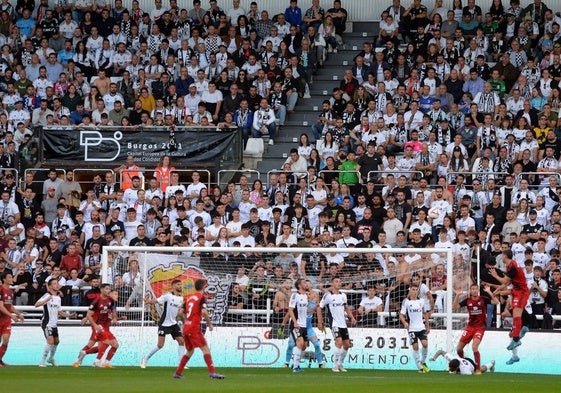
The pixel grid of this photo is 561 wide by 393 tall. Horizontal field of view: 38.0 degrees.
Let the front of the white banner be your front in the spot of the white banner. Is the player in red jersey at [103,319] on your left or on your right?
on your right

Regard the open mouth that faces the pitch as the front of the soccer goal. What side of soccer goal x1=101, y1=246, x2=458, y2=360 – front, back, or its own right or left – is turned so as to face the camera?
front

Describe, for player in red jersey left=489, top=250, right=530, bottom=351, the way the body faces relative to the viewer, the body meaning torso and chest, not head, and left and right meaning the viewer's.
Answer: facing to the left of the viewer

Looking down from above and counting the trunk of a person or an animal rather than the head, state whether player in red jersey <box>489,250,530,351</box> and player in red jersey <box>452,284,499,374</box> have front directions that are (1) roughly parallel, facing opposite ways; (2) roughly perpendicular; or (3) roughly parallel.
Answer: roughly perpendicular

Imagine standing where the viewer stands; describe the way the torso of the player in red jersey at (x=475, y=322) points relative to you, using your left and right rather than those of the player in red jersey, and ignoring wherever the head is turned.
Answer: facing the viewer

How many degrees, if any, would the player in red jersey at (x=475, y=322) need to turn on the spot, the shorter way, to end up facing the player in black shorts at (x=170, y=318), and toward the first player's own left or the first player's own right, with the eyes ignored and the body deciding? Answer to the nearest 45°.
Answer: approximately 90° to the first player's own right

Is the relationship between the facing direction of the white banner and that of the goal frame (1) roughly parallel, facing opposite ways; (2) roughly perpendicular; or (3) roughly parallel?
roughly parallel

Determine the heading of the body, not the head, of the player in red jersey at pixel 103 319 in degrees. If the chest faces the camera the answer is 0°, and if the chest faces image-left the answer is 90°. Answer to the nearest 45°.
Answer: approximately 315°

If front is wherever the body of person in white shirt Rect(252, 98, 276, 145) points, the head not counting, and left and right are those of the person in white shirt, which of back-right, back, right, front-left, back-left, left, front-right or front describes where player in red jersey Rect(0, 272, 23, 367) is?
front-right

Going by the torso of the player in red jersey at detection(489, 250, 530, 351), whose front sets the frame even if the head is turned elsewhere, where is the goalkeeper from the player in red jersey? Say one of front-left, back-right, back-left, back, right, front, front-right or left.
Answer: front

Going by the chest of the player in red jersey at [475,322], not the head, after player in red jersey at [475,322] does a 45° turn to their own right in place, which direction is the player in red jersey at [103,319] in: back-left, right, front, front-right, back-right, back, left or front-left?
front-right

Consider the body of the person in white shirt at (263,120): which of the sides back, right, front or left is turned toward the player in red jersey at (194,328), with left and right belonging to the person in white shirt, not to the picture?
front

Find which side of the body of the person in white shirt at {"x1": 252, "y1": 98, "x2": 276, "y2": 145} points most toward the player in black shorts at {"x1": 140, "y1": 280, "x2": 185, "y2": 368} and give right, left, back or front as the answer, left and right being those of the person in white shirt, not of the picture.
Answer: front

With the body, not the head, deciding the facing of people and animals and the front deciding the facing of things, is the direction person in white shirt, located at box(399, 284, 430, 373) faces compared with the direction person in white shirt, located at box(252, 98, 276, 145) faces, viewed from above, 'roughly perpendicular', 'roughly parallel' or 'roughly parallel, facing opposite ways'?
roughly parallel

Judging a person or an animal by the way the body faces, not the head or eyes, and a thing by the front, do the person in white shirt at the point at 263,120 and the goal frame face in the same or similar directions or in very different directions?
same or similar directions

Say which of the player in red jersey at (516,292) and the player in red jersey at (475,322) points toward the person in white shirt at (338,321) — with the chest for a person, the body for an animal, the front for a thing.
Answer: the player in red jersey at (516,292)

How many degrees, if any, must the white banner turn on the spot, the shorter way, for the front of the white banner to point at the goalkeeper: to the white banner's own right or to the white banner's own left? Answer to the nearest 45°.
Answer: approximately 45° to the white banner's own left
